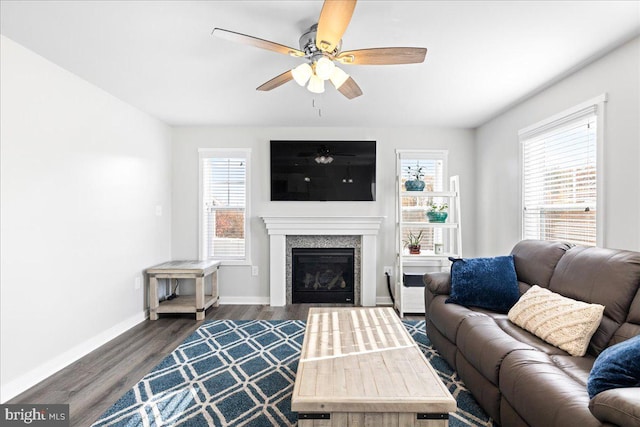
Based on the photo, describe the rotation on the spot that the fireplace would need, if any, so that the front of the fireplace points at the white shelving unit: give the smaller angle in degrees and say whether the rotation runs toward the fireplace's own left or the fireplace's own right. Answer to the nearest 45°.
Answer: approximately 90° to the fireplace's own left

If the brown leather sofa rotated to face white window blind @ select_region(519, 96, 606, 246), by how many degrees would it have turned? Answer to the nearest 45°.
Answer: approximately 135° to its right

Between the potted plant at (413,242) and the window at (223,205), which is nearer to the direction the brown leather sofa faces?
the window

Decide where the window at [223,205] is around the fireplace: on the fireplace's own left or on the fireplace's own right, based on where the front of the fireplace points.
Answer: on the fireplace's own right

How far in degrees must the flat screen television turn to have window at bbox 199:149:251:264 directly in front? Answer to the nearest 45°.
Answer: approximately 90° to its right

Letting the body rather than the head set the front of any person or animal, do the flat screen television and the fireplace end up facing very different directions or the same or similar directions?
same or similar directions

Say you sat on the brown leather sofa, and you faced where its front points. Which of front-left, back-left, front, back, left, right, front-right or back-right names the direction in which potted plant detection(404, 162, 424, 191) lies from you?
right

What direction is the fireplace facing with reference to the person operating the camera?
facing the viewer

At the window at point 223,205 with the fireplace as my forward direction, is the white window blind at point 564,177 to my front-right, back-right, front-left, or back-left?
front-right

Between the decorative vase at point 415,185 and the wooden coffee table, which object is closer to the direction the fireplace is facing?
the wooden coffee table

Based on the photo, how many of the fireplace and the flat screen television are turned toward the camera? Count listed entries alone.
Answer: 2

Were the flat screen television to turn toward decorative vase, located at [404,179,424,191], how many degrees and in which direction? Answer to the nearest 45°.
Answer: approximately 90° to its left

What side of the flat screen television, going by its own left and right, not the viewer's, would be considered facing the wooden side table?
right

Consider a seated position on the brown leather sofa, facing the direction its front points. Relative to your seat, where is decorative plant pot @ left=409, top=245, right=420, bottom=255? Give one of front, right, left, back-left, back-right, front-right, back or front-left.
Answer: right

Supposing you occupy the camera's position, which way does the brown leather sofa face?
facing the viewer and to the left of the viewer

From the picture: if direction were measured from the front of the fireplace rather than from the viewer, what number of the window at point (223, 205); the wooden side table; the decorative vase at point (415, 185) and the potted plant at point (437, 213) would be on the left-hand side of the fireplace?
2
